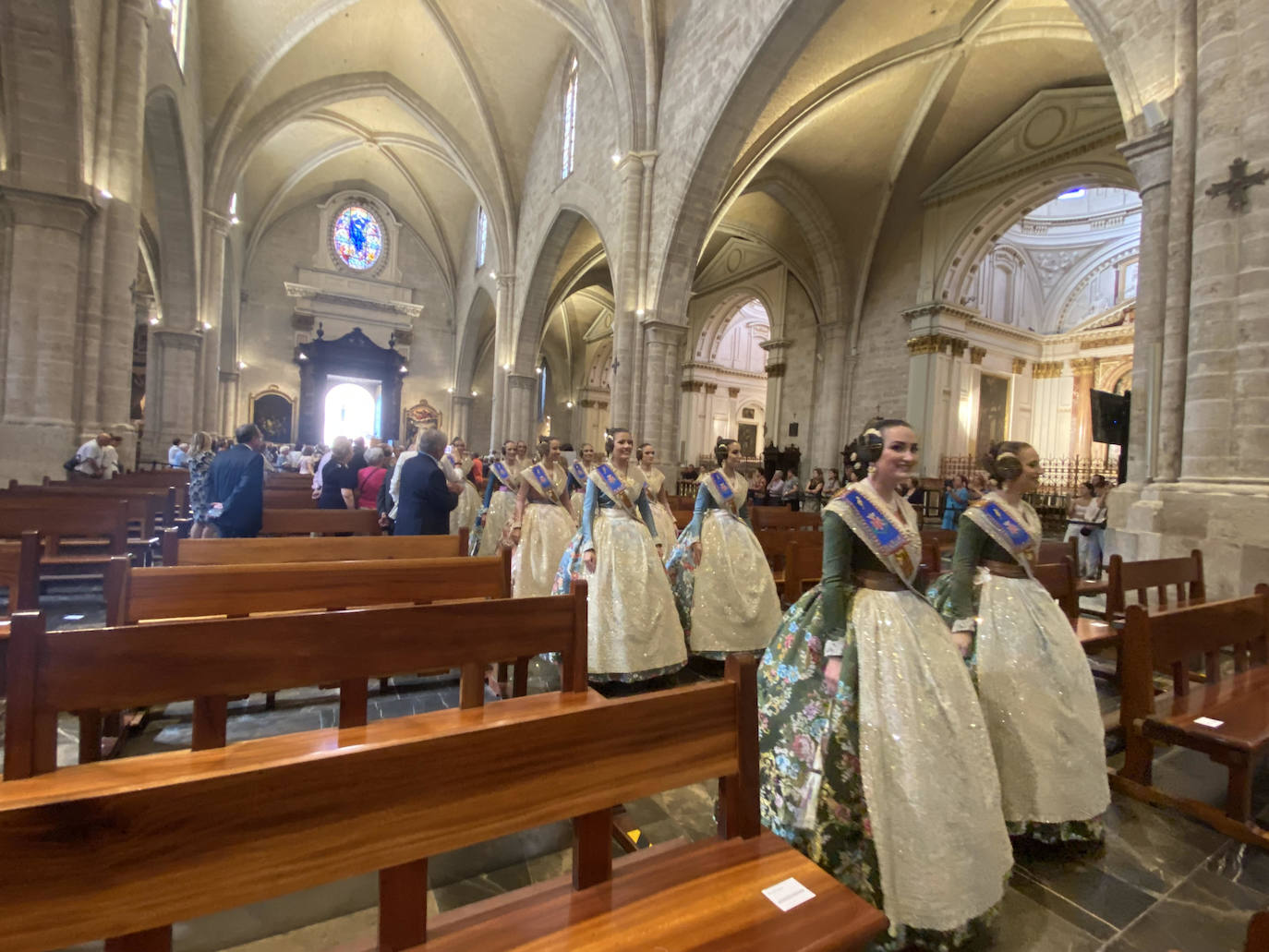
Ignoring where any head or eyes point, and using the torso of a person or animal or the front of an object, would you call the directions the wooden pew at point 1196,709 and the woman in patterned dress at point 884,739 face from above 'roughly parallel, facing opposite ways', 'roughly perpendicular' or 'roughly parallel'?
roughly parallel

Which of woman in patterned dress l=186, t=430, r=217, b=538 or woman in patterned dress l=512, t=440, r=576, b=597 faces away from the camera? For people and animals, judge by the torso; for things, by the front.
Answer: woman in patterned dress l=186, t=430, r=217, b=538

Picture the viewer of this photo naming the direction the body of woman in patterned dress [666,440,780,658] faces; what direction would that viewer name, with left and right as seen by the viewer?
facing the viewer and to the right of the viewer

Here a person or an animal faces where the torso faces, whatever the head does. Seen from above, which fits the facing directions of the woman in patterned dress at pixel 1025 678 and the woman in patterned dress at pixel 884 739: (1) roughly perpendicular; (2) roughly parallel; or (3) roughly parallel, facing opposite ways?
roughly parallel

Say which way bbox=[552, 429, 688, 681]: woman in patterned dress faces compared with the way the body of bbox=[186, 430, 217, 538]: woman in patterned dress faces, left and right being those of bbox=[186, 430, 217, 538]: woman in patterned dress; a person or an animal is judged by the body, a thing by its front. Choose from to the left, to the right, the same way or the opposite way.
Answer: the opposite way

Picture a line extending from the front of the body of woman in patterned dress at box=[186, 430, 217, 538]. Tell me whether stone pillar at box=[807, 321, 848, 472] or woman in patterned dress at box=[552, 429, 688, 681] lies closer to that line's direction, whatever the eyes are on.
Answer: the stone pillar

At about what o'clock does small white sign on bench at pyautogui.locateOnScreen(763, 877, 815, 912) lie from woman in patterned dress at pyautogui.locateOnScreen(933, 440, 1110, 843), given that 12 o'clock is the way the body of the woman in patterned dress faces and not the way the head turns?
The small white sign on bench is roughly at 2 o'clock from the woman in patterned dress.

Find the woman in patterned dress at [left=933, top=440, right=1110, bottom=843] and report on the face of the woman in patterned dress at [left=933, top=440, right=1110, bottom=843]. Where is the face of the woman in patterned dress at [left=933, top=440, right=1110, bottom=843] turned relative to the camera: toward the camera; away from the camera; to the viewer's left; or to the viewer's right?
to the viewer's right

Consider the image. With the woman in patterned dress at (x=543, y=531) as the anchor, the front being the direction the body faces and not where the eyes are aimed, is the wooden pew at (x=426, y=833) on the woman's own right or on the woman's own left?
on the woman's own right

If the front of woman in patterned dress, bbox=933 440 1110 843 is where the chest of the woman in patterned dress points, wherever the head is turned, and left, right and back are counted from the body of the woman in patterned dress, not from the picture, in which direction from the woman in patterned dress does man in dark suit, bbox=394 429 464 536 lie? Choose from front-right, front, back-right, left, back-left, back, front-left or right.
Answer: back-right

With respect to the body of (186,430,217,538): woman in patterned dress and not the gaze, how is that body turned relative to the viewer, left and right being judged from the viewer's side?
facing away from the viewer

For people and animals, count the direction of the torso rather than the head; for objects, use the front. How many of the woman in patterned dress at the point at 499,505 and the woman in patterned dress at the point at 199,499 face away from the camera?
1

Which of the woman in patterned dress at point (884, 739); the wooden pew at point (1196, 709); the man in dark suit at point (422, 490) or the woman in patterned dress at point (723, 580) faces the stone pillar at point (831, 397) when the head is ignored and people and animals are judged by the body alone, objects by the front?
the man in dark suit

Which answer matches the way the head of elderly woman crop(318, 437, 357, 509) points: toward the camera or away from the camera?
away from the camera

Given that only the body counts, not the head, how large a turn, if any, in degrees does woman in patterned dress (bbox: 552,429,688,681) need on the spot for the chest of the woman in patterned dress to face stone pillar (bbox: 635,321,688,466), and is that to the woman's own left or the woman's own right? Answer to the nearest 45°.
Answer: approximately 135° to the woman's own left

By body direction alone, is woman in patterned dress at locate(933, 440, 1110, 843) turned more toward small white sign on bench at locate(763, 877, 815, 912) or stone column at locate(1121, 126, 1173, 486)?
the small white sign on bench
